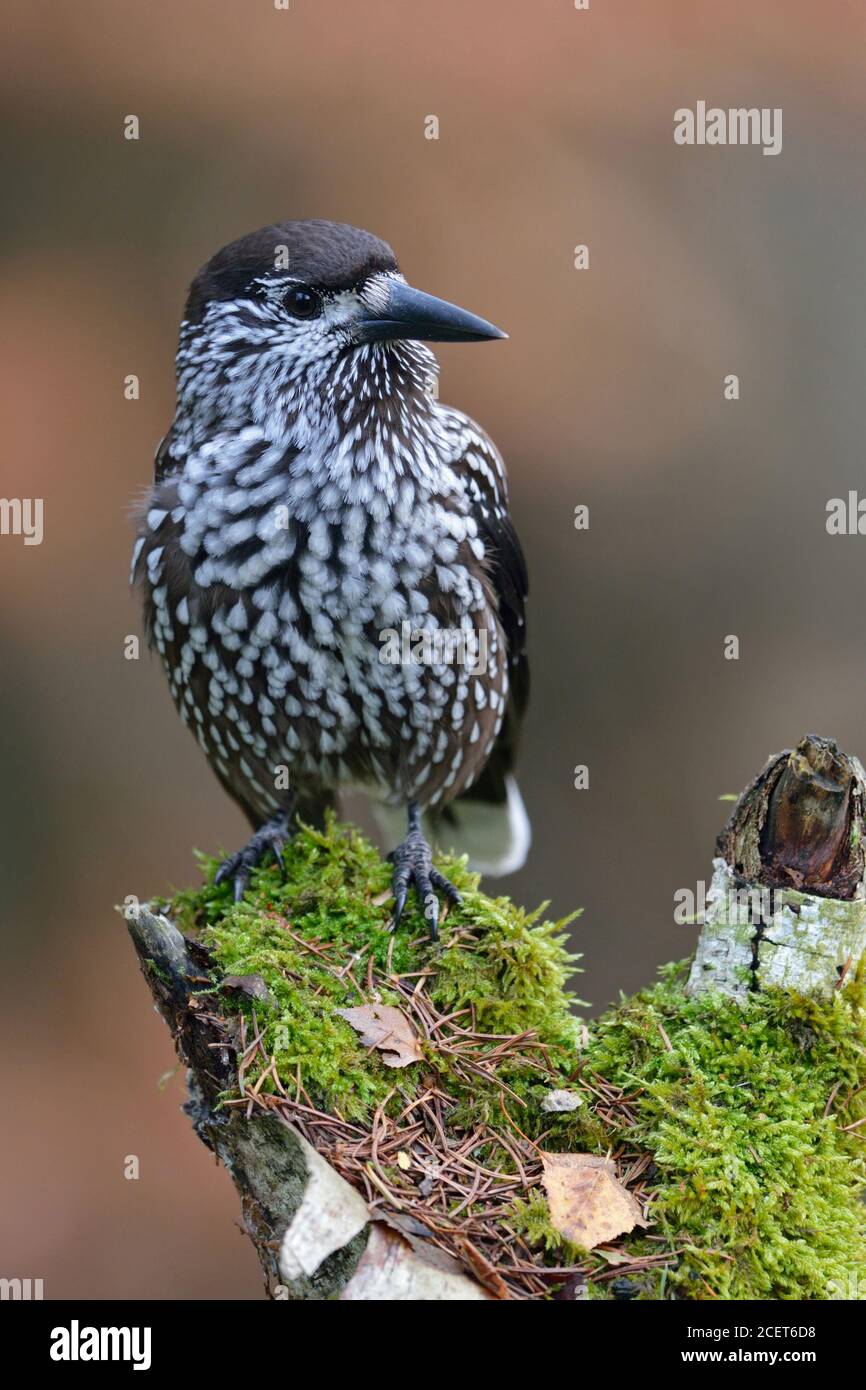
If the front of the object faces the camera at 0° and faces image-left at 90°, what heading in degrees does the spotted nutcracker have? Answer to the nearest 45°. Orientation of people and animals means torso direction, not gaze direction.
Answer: approximately 0°

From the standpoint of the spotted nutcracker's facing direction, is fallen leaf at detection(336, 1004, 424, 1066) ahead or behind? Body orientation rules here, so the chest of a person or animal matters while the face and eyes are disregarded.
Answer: ahead

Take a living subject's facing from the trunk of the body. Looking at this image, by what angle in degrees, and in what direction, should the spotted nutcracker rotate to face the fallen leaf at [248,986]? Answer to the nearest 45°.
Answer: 0° — it already faces it

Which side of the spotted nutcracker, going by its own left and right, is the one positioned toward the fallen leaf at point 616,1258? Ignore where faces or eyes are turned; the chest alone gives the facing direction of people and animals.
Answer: front

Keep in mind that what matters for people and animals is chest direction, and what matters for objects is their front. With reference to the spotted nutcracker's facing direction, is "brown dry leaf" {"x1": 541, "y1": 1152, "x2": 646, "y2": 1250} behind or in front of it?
in front
